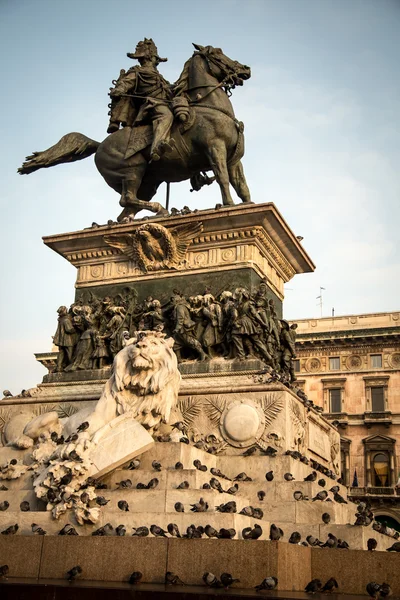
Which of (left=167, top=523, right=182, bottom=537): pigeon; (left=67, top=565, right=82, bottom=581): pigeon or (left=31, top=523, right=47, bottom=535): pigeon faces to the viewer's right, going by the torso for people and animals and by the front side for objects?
(left=67, top=565, right=82, bottom=581): pigeon

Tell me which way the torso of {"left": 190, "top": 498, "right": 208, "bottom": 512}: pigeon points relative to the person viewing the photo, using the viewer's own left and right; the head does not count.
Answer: facing to the right of the viewer

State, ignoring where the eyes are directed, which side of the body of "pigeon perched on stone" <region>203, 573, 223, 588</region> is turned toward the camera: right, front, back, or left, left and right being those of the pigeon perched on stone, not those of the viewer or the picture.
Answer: left

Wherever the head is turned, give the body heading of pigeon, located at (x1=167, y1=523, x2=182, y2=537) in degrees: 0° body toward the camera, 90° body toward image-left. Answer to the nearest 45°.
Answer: approximately 90°

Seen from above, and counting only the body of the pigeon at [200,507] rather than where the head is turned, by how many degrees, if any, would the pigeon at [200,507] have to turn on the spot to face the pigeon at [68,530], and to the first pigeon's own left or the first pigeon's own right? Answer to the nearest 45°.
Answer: approximately 180°
